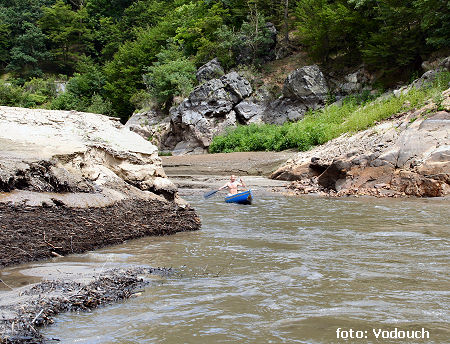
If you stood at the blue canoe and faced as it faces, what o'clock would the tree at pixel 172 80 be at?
The tree is roughly at 7 o'clock from the blue canoe.

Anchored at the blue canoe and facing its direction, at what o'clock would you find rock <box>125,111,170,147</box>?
The rock is roughly at 7 o'clock from the blue canoe.

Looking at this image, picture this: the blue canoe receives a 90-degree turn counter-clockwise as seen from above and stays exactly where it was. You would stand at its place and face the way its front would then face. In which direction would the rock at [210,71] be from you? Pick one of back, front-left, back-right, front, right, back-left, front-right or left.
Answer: front-left

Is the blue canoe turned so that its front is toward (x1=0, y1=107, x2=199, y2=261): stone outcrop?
no

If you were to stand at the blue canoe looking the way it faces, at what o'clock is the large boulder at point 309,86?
The large boulder is roughly at 8 o'clock from the blue canoe.

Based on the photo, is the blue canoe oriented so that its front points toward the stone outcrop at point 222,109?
no

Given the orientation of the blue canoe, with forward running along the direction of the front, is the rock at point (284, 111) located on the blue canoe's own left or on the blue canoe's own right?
on the blue canoe's own left

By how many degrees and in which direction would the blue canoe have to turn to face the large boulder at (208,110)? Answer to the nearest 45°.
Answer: approximately 135° to its left

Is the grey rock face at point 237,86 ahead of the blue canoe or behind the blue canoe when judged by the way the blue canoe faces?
behind

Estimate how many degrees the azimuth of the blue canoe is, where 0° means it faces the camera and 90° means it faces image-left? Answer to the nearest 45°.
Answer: approximately 315°
